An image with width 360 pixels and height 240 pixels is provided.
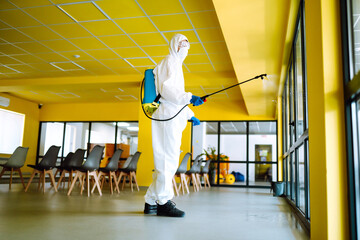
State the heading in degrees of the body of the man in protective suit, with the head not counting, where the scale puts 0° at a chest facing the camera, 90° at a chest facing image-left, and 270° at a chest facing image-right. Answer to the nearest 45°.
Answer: approximately 270°

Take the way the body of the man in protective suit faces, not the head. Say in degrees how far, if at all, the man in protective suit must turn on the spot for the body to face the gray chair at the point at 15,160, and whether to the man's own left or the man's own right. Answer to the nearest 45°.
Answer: approximately 135° to the man's own left
